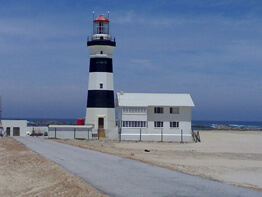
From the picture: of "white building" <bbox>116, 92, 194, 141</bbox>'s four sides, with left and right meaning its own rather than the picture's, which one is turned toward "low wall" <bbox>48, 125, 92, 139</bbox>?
right

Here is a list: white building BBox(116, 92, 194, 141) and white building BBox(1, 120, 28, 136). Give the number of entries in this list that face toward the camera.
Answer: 2

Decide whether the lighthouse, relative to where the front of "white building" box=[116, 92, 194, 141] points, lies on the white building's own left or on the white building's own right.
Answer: on the white building's own right

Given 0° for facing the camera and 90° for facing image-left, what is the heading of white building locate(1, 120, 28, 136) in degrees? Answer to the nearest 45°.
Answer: approximately 0°

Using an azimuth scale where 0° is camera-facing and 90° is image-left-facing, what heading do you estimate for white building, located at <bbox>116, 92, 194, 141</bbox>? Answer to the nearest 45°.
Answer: approximately 0°

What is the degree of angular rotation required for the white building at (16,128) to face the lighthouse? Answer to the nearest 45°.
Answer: approximately 45° to its left

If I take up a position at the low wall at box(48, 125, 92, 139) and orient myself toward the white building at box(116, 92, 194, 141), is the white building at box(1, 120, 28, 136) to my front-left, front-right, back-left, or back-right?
back-left
